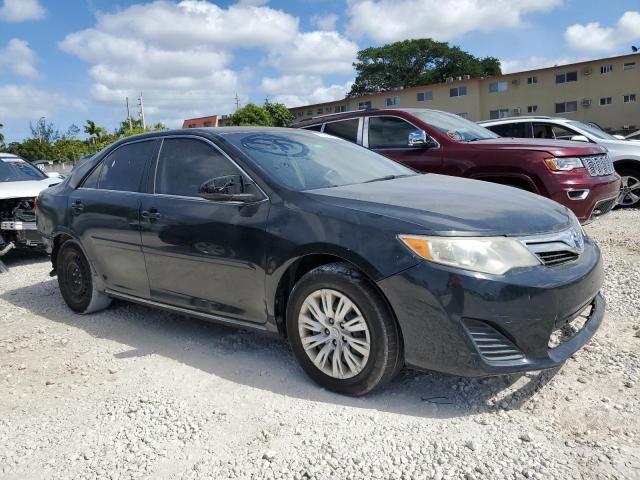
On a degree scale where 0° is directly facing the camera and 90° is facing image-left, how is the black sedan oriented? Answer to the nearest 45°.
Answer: approximately 315°

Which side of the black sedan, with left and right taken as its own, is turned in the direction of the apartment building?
left

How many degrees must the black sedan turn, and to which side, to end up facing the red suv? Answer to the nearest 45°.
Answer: approximately 90° to its left

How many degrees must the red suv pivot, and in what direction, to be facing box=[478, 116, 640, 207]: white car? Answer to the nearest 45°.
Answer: approximately 90° to its left

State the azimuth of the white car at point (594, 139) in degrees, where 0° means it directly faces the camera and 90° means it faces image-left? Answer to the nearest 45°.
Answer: approximately 315°

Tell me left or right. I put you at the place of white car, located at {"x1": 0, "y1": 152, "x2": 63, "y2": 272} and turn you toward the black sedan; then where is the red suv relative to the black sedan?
left

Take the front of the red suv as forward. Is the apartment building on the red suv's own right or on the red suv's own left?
on the red suv's own left
